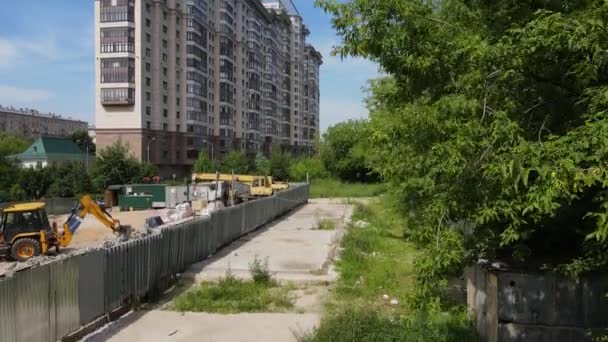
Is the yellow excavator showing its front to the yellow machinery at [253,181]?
no

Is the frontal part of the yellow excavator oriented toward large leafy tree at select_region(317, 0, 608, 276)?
no

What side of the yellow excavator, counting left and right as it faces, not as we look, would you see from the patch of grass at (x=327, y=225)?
back

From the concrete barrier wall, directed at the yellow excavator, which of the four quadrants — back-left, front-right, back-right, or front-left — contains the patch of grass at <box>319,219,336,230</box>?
front-right

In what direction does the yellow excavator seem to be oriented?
to the viewer's left

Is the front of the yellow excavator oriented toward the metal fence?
no
